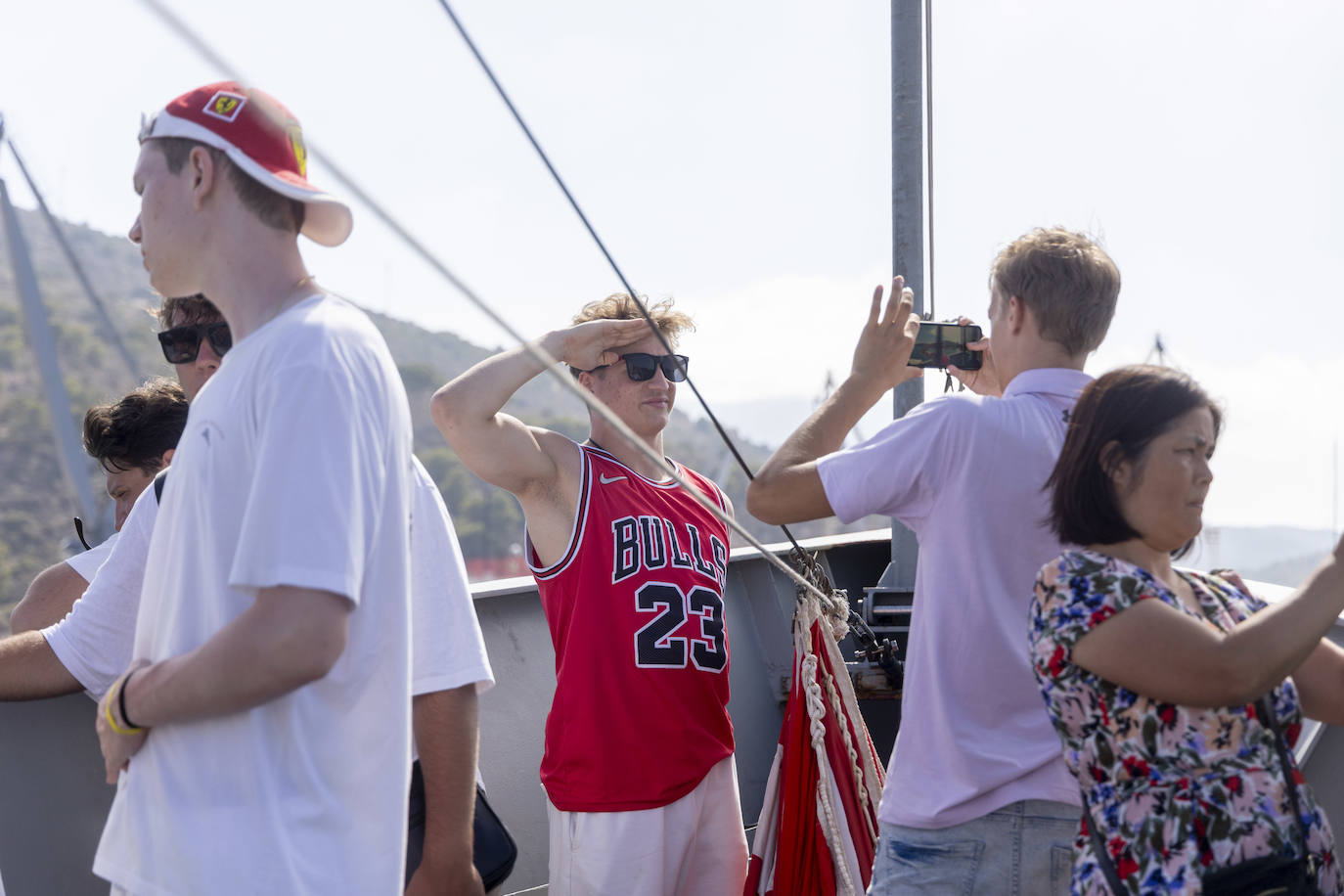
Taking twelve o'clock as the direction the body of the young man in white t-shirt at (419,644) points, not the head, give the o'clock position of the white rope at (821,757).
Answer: The white rope is roughly at 8 o'clock from the young man in white t-shirt.

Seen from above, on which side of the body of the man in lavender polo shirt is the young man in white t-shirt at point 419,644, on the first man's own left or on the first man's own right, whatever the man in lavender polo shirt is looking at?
on the first man's own left

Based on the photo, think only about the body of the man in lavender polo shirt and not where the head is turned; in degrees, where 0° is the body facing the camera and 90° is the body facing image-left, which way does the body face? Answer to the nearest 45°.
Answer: approximately 135°

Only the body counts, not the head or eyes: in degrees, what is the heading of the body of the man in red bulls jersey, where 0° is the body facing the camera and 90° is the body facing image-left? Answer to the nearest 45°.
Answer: approximately 315°

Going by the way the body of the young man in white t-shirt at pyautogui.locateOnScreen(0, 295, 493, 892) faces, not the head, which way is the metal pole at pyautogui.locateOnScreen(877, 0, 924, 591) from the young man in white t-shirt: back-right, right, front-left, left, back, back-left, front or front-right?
back-left

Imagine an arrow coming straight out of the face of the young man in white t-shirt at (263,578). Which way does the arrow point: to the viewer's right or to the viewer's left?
to the viewer's left

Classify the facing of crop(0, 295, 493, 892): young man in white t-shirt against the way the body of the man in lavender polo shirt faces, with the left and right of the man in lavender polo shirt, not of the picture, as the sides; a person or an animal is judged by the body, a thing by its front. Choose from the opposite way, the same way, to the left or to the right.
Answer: the opposite way

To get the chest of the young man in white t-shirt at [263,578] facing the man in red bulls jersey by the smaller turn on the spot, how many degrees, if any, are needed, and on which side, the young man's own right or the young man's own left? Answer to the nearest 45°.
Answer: approximately 135° to the young man's own right

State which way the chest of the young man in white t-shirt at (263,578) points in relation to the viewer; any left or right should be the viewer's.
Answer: facing to the left of the viewer

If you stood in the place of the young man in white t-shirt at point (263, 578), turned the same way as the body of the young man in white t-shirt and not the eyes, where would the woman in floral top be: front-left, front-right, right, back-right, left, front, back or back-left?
back

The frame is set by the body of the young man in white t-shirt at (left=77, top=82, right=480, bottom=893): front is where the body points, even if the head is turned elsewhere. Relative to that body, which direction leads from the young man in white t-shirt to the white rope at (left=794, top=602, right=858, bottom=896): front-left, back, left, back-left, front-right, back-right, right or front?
back-right

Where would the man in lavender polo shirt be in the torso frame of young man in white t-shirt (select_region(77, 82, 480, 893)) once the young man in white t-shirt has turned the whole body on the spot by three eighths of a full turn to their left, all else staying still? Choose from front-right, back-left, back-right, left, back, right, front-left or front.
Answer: front-left

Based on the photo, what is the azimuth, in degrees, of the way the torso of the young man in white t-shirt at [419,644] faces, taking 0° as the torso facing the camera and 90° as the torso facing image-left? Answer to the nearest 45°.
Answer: approximately 0°
